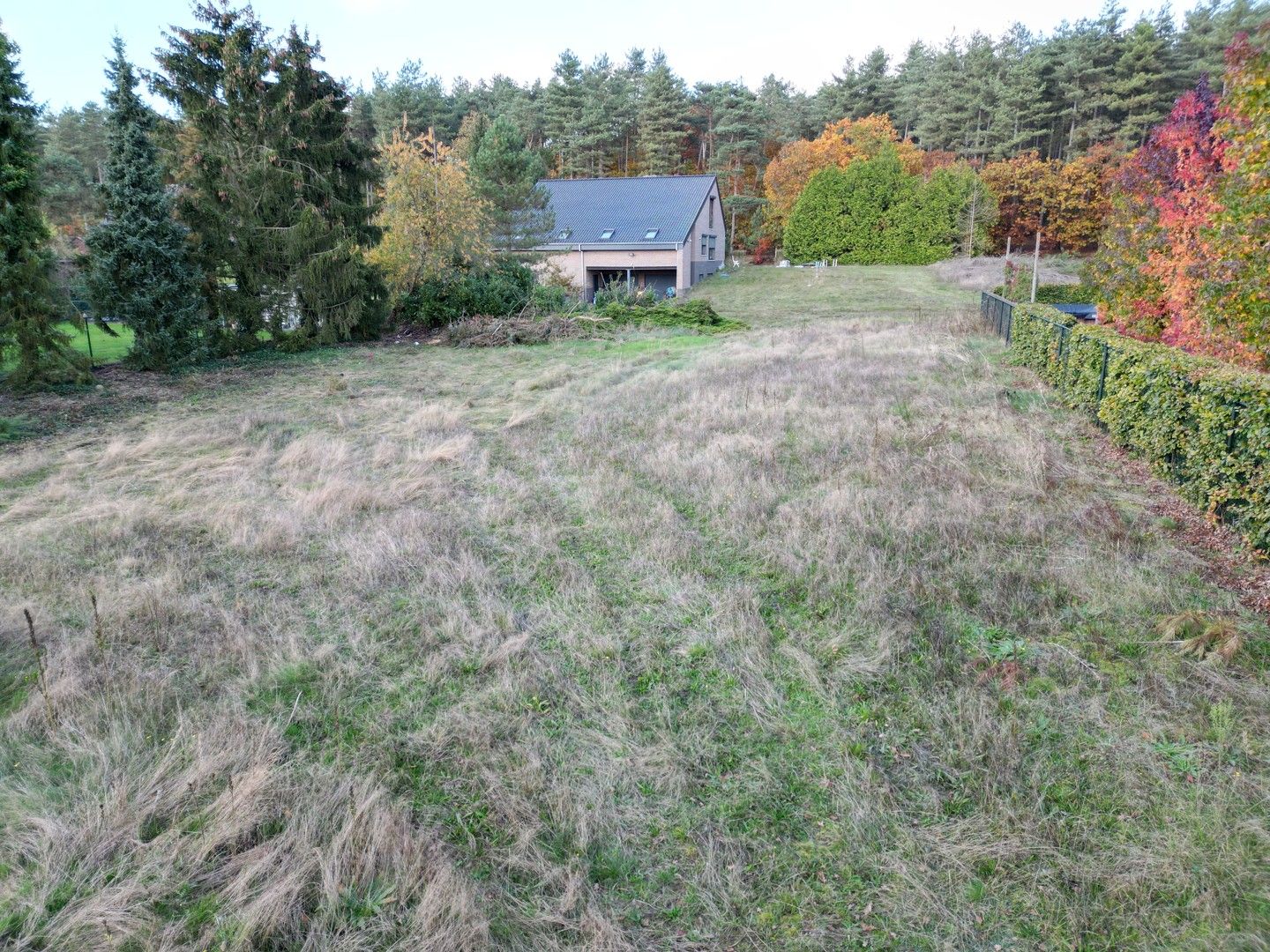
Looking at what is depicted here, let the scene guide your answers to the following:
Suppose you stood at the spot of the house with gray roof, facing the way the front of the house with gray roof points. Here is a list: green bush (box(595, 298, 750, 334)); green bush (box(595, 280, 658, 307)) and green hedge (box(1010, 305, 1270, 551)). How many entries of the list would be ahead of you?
3

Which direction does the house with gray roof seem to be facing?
toward the camera

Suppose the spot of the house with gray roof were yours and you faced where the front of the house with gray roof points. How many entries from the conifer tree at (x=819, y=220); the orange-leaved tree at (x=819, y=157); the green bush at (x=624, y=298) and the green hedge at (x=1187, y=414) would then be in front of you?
2

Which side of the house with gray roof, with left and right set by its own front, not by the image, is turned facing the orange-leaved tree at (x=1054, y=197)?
left

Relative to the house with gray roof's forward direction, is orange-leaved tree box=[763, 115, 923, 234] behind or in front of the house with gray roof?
behind

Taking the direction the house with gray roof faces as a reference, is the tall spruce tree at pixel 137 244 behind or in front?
in front

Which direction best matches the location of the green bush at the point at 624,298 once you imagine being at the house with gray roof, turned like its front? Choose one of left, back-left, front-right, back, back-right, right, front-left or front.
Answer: front

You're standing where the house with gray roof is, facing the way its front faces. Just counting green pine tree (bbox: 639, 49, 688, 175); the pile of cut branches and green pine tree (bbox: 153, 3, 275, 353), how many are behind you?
1

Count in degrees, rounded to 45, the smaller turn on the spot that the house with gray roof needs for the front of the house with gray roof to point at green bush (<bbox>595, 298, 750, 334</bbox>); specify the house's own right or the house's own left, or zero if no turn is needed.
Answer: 0° — it already faces it

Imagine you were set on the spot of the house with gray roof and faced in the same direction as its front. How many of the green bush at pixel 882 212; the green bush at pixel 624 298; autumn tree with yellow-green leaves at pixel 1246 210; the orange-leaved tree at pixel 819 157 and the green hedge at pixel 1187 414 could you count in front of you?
3

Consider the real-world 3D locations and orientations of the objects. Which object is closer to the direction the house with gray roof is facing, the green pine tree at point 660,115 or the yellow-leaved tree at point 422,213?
the yellow-leaved tree

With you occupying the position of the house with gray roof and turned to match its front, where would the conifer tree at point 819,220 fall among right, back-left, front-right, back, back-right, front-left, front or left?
back-left

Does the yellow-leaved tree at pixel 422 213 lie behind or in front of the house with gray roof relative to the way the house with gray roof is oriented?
in front
